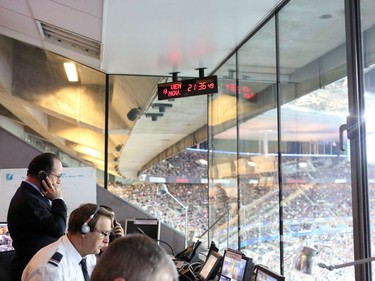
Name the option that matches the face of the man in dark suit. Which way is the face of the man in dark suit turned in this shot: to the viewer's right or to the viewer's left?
to the viewer's right

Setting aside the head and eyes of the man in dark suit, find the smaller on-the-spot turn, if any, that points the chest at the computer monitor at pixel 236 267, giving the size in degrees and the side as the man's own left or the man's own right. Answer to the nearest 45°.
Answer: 0° — they already face it

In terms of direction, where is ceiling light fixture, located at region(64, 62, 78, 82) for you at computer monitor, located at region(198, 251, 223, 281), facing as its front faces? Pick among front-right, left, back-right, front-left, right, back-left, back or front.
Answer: right

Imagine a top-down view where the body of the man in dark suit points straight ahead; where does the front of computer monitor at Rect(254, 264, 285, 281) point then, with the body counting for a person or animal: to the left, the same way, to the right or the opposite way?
the opposite way

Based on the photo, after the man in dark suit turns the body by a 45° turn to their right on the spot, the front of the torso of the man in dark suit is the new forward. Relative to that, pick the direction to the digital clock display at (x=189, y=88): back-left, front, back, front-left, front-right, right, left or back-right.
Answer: left

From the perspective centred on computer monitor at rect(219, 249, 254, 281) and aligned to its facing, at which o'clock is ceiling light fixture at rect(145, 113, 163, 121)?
The ceiling light fixture is roughly at 4 o'clock from the computer monitor.

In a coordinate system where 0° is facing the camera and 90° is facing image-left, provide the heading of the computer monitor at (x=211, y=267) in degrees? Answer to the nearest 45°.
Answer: approximately 45°

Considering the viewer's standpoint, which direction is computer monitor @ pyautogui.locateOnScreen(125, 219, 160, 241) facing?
facing the viewer

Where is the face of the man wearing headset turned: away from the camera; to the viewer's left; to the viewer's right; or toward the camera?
to the viewer's right

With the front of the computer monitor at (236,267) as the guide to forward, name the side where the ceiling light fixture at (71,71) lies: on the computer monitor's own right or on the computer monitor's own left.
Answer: on the computer monitor's own right

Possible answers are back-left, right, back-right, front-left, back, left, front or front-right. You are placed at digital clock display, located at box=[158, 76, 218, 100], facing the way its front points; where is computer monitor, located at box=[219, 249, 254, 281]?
front-left

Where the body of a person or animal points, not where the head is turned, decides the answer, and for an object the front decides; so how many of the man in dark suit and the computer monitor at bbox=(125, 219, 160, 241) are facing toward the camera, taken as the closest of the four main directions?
1
